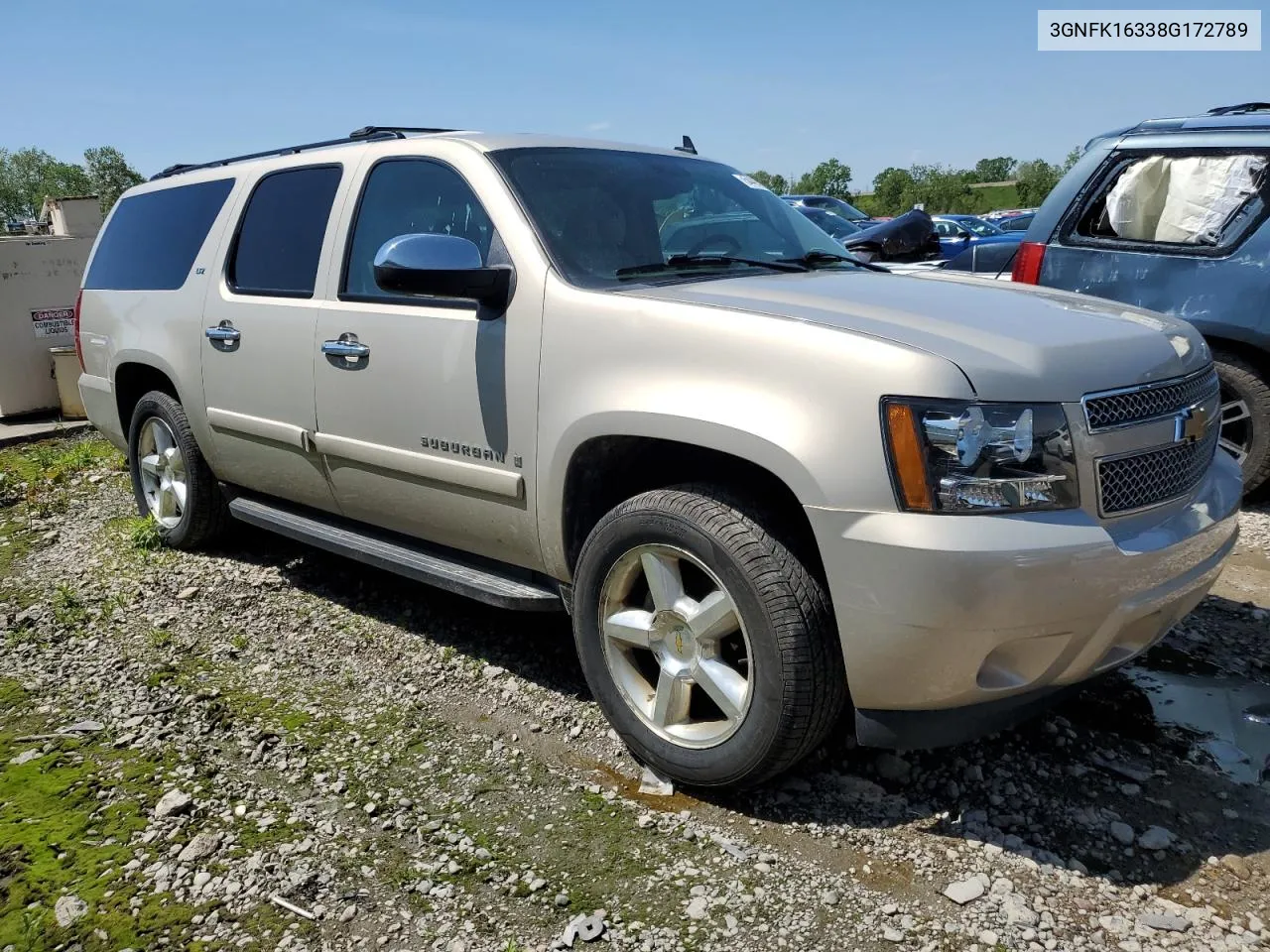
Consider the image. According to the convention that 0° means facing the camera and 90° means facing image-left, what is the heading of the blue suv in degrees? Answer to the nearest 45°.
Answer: approximately 270°

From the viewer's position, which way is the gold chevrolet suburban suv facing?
facing the viewer and to the right of the viewer

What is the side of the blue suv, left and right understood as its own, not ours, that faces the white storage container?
back

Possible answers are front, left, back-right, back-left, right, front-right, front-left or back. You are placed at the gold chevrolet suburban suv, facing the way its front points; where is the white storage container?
back
